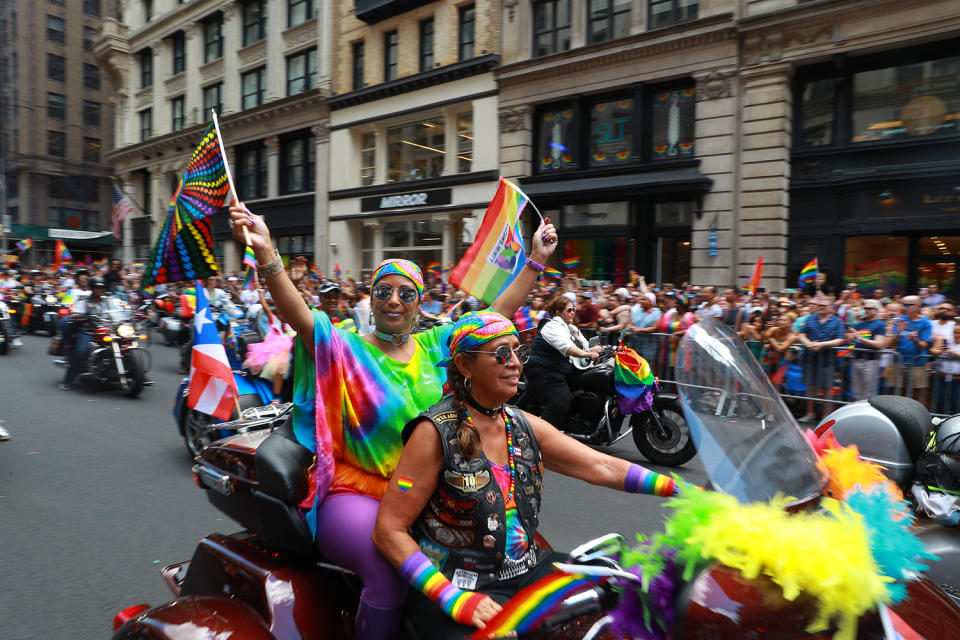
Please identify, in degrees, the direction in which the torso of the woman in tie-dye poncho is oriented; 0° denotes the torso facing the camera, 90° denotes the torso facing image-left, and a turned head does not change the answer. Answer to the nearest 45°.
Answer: approximately 315°

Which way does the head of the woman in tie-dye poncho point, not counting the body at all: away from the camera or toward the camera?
toward the camera

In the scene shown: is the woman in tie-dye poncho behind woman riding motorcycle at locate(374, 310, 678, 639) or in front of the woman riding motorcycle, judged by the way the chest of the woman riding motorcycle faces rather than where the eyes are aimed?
behind

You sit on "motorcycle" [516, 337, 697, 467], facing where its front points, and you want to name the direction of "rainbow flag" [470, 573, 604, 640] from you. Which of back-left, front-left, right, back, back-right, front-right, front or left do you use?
front-right

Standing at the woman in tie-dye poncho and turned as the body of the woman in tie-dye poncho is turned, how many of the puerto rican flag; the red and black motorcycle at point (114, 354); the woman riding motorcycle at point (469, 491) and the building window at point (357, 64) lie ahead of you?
1

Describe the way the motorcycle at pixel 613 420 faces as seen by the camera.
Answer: facing the viewer and to the right of the viewer

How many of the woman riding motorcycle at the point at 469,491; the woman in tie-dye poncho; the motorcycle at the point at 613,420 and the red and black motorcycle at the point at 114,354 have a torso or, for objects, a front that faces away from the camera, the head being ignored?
0

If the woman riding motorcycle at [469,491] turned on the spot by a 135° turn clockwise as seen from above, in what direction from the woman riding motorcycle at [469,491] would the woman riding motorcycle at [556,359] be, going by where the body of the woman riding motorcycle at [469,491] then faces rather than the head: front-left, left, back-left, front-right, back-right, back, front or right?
right

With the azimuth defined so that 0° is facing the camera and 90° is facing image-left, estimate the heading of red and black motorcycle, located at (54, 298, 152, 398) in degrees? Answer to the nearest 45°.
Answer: approximately 315°

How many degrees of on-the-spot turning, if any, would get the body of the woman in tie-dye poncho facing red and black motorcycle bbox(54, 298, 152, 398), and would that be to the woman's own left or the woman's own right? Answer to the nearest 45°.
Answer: approximately 180°

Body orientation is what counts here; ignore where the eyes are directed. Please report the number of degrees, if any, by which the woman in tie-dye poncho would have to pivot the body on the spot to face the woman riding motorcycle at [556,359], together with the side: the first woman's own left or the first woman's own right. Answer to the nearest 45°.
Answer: approximately 135° to the first woman's own left

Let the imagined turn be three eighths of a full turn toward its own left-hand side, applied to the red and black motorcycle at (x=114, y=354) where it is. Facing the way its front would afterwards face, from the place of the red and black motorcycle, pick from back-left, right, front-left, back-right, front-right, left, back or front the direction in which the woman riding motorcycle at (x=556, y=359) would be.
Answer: back-right

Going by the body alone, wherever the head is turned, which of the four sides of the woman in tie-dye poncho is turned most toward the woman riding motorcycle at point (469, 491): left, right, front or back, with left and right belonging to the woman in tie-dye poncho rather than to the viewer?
front

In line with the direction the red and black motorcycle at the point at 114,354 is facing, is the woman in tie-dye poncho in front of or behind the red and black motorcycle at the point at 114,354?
in front
